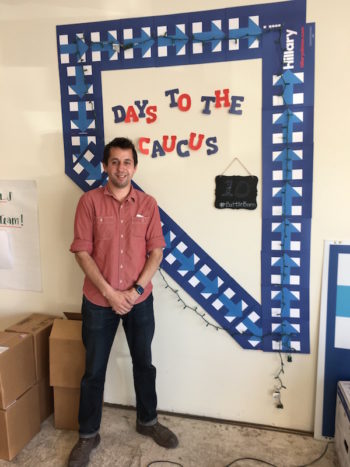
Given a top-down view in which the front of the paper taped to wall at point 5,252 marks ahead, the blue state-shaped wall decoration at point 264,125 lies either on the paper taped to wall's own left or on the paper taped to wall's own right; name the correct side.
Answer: on the paper taped to wall's own left

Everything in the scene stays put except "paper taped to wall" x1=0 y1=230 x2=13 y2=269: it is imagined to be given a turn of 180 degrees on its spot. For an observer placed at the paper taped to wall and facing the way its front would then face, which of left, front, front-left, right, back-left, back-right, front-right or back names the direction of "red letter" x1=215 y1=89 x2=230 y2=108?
back-right

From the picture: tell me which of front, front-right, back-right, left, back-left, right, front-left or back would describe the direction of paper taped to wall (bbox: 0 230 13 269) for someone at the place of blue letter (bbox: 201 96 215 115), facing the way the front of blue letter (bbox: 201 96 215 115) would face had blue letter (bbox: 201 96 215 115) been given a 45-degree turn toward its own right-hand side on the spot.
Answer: front-right
